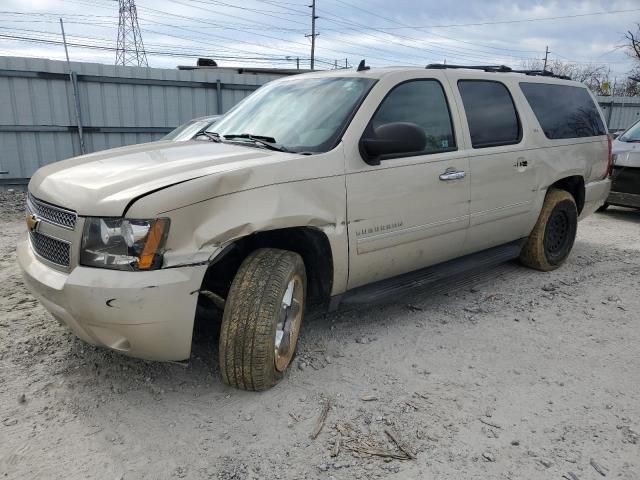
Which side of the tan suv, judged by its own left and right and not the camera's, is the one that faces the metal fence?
right

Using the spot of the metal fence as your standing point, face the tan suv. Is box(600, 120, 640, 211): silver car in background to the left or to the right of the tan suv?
left

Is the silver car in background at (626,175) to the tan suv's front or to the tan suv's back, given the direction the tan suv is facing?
to the back

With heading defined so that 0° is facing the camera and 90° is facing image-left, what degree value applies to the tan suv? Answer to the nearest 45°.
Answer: approximately 45°
